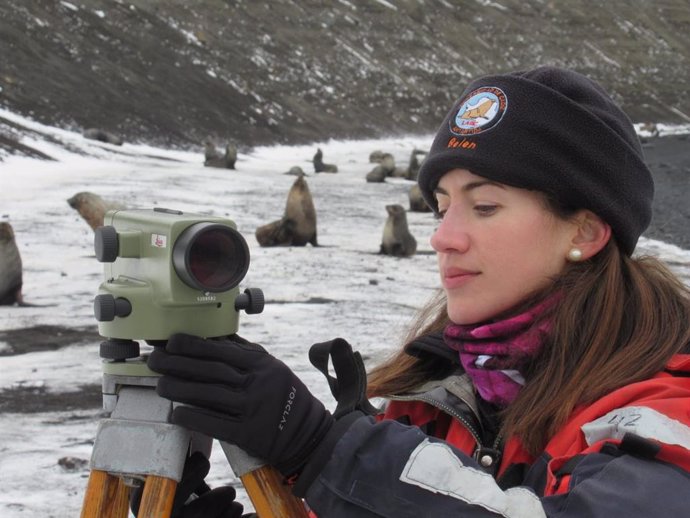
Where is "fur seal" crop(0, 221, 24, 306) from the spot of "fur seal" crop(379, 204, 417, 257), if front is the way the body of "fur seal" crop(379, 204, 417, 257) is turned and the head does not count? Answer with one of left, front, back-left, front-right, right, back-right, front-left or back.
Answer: front

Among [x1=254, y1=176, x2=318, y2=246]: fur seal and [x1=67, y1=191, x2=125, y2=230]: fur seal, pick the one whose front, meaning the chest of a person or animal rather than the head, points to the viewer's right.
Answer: [x1=254, y1=176, x2=318, y2=246]: fur seal

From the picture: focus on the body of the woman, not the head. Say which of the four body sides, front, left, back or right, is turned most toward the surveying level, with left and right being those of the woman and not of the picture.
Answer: front

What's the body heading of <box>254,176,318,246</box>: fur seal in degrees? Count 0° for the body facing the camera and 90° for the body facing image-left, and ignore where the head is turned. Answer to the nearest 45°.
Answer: approximately 270°

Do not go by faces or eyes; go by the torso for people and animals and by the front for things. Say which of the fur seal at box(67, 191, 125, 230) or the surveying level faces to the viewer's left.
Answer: the fur seal

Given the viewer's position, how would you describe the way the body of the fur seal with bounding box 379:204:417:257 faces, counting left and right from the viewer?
facing the viewer and to the left of the viewer

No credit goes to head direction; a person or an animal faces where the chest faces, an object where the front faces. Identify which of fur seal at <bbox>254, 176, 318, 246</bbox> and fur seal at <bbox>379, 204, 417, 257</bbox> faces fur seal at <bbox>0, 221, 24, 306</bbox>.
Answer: fur seal at <bbox>379, 204, 417, 257</bbox>

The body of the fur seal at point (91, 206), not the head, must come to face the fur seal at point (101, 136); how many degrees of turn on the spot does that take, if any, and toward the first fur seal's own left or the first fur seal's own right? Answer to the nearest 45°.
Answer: approximately 90° to the first fur seal's own right

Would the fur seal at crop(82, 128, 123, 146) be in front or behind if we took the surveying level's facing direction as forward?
behind

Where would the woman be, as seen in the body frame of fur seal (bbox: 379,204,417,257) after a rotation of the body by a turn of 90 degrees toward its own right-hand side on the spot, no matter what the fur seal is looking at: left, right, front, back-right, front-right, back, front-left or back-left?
back-left

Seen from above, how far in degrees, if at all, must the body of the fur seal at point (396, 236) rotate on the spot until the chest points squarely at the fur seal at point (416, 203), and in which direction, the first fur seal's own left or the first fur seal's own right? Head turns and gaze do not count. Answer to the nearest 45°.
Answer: approximately 135° to the first fur seal's own right

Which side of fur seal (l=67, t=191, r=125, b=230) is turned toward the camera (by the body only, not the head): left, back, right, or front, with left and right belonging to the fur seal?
left

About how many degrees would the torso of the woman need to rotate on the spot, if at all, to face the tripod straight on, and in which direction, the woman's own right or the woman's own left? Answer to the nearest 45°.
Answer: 0° — they already face it
